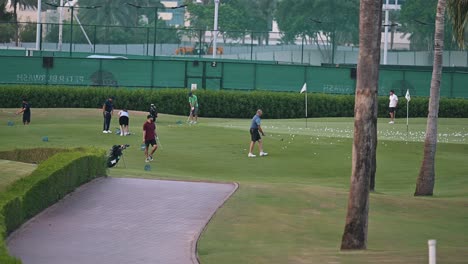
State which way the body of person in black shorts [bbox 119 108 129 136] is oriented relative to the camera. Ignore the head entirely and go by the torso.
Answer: away from the camera

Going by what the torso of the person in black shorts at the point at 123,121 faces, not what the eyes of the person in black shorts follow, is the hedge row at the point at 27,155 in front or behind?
behind

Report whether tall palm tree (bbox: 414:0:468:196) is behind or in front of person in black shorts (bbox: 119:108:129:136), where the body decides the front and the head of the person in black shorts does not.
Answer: behind

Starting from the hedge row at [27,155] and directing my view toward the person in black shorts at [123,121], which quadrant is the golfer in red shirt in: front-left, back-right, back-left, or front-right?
front-right

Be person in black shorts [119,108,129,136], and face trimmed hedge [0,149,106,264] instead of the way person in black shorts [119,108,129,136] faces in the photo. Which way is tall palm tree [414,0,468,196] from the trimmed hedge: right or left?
left

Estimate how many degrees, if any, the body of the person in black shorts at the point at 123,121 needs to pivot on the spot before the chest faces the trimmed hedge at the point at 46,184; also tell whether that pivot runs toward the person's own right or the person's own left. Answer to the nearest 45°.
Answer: approximately 180°

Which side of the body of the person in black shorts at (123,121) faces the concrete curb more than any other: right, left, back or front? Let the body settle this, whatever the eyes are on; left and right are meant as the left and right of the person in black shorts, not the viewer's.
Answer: back

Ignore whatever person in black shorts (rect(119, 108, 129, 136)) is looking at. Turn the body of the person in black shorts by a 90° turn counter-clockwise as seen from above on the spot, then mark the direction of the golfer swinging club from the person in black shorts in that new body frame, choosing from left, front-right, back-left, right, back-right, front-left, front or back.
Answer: back-left

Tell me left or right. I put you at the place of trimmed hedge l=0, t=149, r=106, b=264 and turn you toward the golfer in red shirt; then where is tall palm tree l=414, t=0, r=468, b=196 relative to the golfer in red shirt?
right

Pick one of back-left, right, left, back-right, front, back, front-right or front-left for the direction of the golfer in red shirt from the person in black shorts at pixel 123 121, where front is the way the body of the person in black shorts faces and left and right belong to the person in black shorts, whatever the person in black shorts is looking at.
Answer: back
